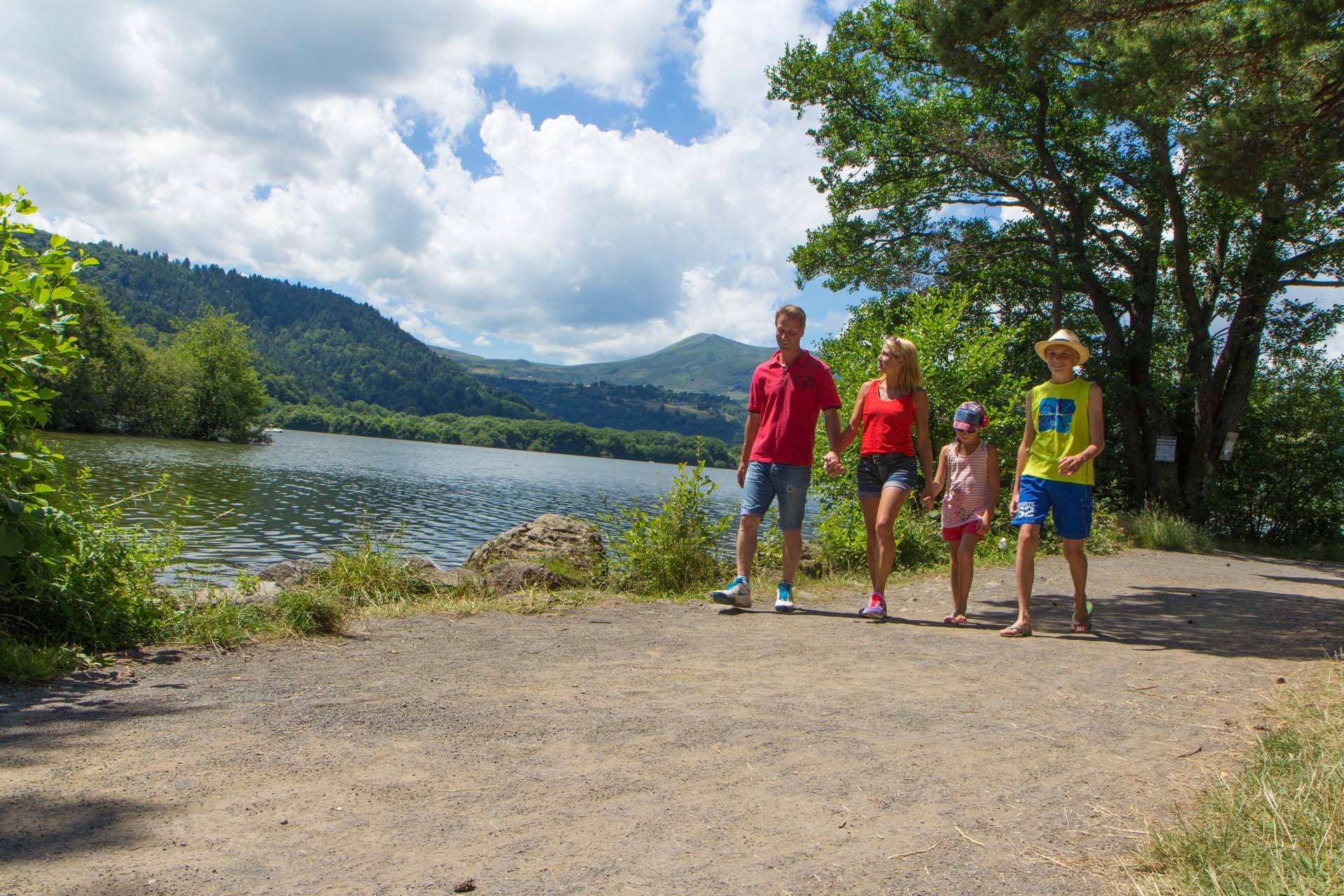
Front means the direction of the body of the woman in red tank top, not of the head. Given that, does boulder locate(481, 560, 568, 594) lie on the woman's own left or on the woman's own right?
on the woman's own right

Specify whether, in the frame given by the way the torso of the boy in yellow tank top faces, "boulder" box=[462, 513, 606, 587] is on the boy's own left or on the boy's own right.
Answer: on the boy's own right

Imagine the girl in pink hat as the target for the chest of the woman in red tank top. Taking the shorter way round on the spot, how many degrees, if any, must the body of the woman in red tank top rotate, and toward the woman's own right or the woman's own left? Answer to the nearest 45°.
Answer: approximately 135° to the woman's own left

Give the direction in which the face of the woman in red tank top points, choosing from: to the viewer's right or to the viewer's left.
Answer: to the viewer's left

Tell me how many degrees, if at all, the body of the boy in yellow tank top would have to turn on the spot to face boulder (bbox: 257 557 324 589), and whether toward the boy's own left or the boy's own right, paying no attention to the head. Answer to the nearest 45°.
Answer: approximately 45° to the boy's own right

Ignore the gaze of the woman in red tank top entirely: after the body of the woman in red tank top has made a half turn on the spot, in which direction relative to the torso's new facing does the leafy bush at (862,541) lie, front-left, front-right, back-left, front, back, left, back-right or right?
front-left

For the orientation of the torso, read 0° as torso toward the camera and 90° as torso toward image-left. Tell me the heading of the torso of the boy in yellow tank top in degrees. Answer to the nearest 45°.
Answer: approximately 45°

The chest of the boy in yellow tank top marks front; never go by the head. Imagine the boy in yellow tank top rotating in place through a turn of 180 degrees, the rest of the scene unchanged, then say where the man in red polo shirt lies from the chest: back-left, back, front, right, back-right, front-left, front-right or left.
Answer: back-left

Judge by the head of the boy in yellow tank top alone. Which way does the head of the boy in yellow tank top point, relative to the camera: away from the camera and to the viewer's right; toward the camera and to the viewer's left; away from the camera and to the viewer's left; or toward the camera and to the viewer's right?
toward the camera and to the viewer's left

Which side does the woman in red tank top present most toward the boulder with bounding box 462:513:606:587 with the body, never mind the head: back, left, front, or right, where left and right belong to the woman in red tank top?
right

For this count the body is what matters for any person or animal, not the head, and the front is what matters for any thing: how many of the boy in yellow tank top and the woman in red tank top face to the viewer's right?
0
